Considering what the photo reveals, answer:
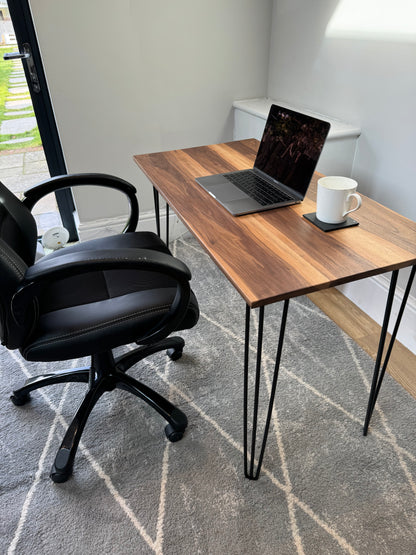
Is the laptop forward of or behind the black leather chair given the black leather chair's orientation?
forward

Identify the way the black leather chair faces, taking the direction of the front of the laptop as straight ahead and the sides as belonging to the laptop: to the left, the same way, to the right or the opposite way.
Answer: the opposite way

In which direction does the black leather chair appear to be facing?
to the viewer's right

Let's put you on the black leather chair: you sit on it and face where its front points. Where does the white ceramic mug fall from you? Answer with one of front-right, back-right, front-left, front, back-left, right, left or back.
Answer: front

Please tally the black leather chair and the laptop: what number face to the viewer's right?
1

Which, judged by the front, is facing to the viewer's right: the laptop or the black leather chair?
the black leather chair

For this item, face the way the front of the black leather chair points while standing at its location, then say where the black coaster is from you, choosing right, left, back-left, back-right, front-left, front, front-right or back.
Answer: front

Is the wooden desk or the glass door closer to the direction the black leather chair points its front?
the wooden desk

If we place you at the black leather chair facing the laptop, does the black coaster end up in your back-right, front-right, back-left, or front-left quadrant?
front-right

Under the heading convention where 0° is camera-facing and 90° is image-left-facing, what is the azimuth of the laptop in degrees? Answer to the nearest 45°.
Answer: approximately 45°

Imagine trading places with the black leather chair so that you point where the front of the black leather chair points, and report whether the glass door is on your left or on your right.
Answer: on your left
